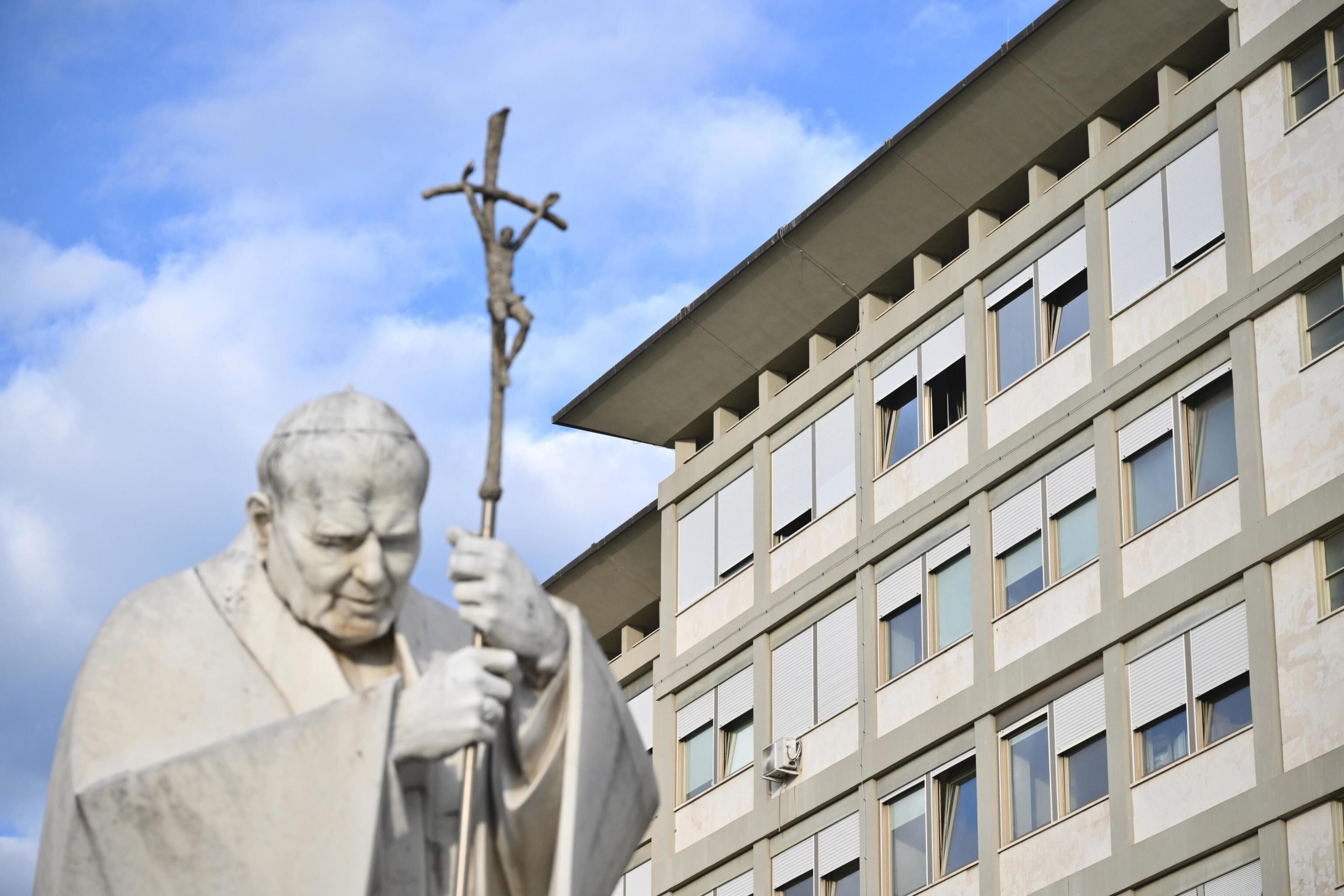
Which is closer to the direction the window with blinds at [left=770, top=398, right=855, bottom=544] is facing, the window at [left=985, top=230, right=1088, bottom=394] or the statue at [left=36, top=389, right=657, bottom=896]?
the statue

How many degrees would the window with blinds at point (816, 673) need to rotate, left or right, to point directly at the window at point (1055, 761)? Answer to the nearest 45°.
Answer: approximately 90° to its left

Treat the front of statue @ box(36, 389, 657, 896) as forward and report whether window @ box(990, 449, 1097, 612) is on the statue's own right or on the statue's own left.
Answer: on the statue's own left

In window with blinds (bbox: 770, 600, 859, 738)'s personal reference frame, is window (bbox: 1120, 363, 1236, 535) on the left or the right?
on its left

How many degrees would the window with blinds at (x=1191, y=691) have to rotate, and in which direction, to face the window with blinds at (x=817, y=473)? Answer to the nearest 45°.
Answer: approximately 90° to its right

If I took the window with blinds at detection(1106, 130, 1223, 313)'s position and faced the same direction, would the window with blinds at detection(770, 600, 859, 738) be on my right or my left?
on my right

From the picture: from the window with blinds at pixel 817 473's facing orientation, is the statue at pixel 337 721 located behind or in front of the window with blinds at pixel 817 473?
in front

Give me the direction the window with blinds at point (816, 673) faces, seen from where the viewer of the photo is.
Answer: facing the viewer and to the left of the viewer

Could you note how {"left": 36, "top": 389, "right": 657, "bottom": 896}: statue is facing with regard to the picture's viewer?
facing the viewer and to the right of the viewer

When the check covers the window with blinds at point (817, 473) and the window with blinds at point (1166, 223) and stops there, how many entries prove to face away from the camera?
0
